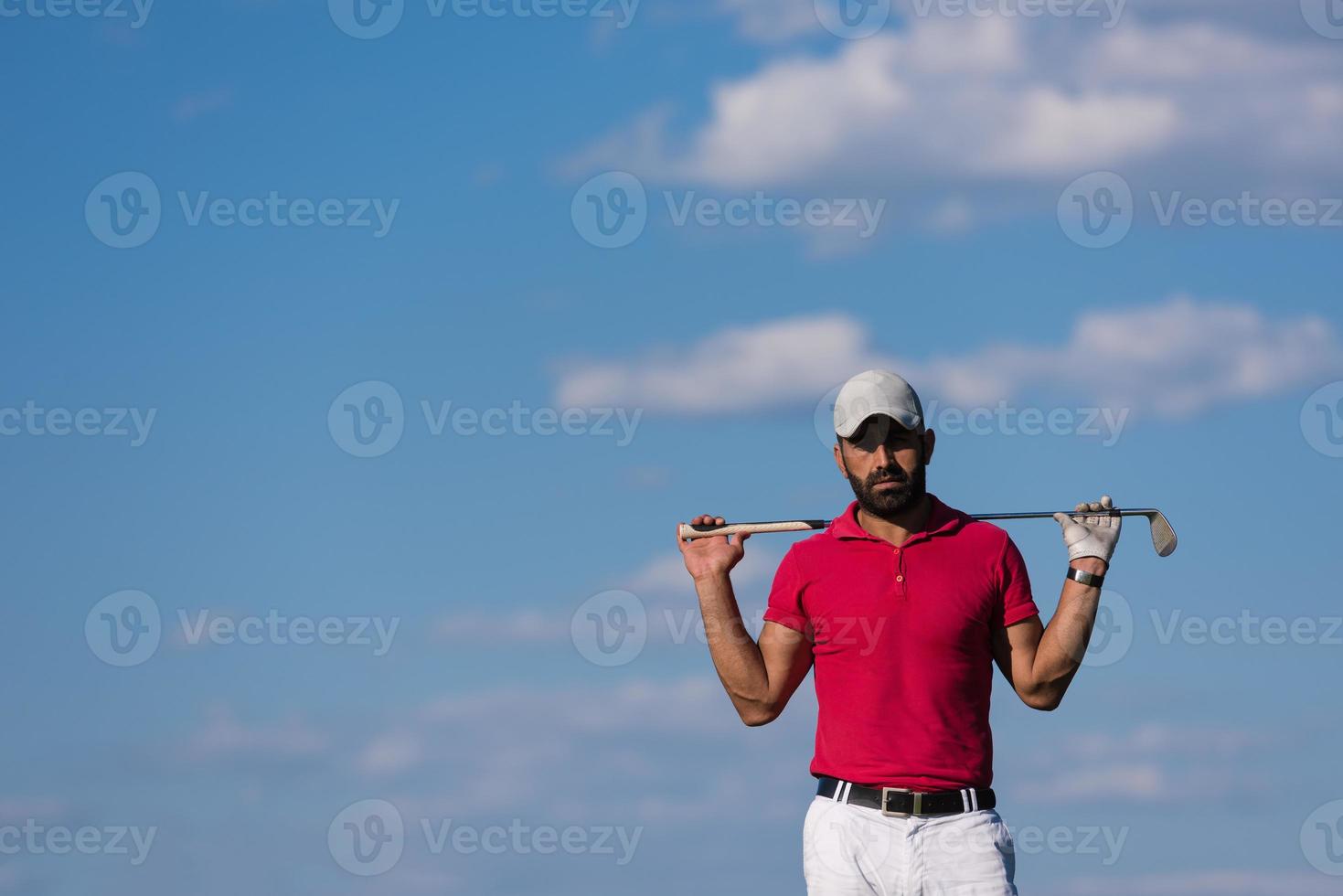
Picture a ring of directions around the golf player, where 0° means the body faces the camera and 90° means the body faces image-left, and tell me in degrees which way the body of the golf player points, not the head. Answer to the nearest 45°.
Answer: approximately 0°
